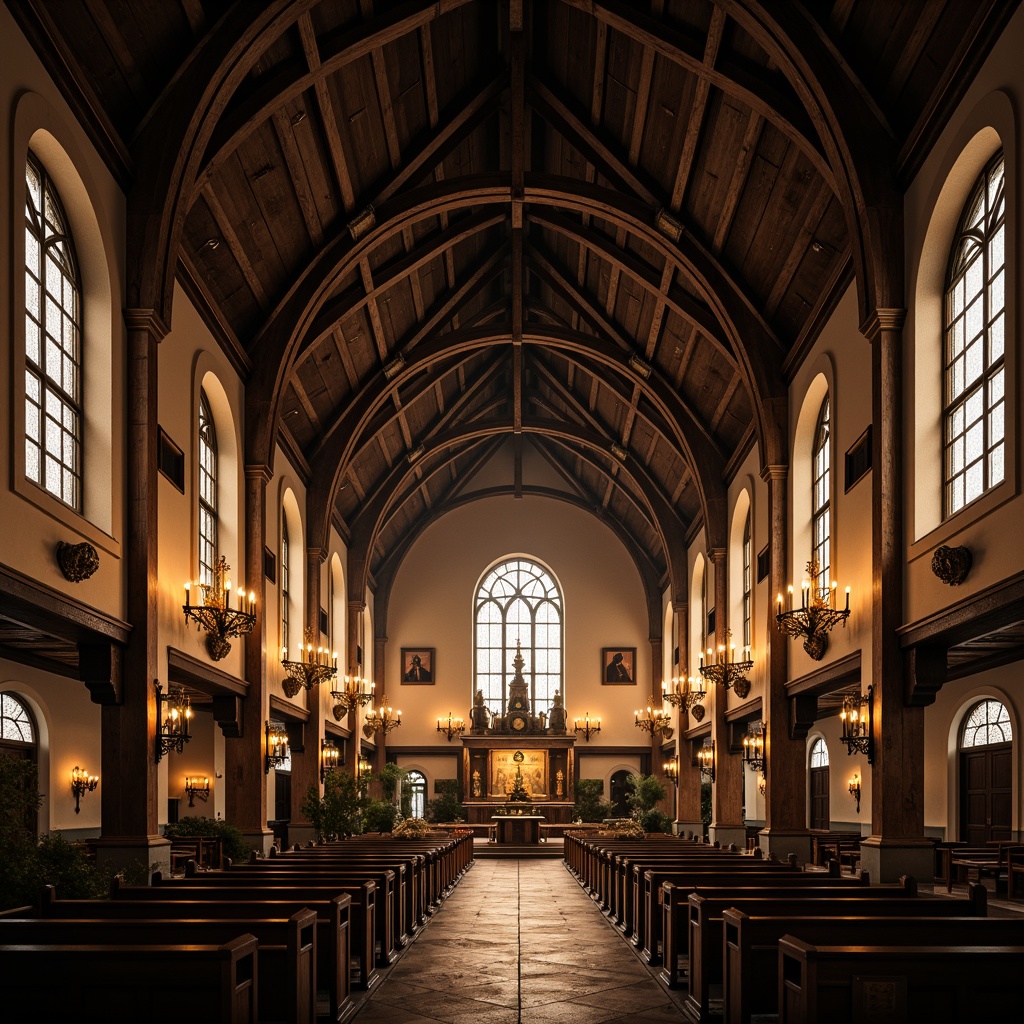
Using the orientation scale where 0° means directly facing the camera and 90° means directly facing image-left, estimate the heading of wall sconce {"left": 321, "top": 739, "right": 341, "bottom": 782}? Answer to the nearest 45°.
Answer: approximately 270°

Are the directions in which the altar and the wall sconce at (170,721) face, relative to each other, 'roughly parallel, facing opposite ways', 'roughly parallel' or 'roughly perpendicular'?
roughly perpendicular

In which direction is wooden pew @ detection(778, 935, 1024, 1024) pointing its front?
away from the camera

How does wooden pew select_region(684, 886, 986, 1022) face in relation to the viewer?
away from the camera

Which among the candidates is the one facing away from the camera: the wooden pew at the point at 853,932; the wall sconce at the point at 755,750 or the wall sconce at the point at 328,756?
the wooden pew

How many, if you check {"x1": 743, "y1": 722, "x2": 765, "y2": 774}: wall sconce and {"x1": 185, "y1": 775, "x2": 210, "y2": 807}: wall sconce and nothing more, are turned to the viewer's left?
1

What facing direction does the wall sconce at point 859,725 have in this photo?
to the viewer's left

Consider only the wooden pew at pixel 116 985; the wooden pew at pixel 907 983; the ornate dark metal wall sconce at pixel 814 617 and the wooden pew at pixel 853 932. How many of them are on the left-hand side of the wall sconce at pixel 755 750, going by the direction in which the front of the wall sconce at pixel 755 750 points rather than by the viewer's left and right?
4

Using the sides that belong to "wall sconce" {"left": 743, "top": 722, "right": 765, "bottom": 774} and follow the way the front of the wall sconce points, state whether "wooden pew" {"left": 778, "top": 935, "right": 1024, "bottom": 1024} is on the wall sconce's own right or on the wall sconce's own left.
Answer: on the wall sconce's own left
